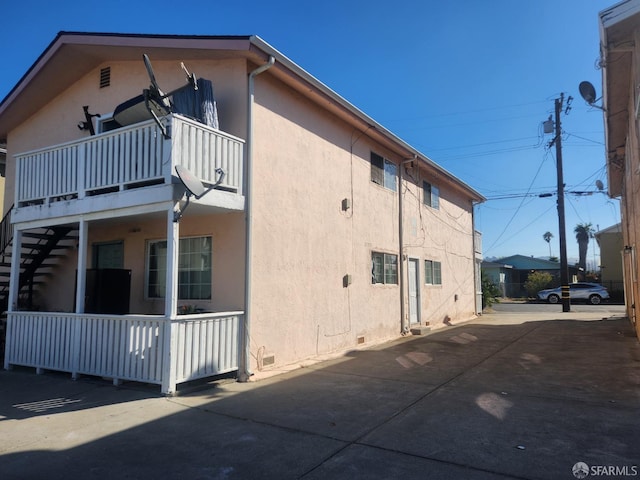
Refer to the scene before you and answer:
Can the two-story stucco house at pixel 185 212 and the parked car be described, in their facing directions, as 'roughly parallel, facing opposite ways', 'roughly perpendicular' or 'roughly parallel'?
roughly perpendicular

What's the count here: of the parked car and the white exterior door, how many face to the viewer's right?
1

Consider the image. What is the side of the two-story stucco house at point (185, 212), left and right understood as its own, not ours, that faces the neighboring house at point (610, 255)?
back

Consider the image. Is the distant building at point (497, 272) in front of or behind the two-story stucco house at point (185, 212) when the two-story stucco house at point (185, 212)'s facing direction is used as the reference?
behind

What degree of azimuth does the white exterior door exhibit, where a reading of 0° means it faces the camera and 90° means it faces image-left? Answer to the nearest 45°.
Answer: approximately 270°

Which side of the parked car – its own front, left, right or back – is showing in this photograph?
left

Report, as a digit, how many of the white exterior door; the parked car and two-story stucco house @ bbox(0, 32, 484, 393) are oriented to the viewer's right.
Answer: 1

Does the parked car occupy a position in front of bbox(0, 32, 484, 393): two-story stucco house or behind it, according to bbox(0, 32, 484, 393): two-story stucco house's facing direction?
behind

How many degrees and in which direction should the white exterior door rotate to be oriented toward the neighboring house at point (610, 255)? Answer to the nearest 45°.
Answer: approximately 45° to its left

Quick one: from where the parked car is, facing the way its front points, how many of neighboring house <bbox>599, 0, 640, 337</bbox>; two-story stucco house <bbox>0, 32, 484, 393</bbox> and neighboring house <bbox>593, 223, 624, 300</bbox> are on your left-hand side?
2

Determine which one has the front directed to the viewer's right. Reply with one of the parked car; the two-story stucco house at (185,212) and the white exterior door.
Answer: the white exterior door

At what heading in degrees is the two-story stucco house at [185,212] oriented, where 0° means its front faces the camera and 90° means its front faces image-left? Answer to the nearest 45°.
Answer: approximately 45°

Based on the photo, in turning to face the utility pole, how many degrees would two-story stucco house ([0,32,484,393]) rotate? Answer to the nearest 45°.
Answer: approximately 180°

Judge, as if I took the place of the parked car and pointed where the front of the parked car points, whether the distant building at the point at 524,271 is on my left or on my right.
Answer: on my right
